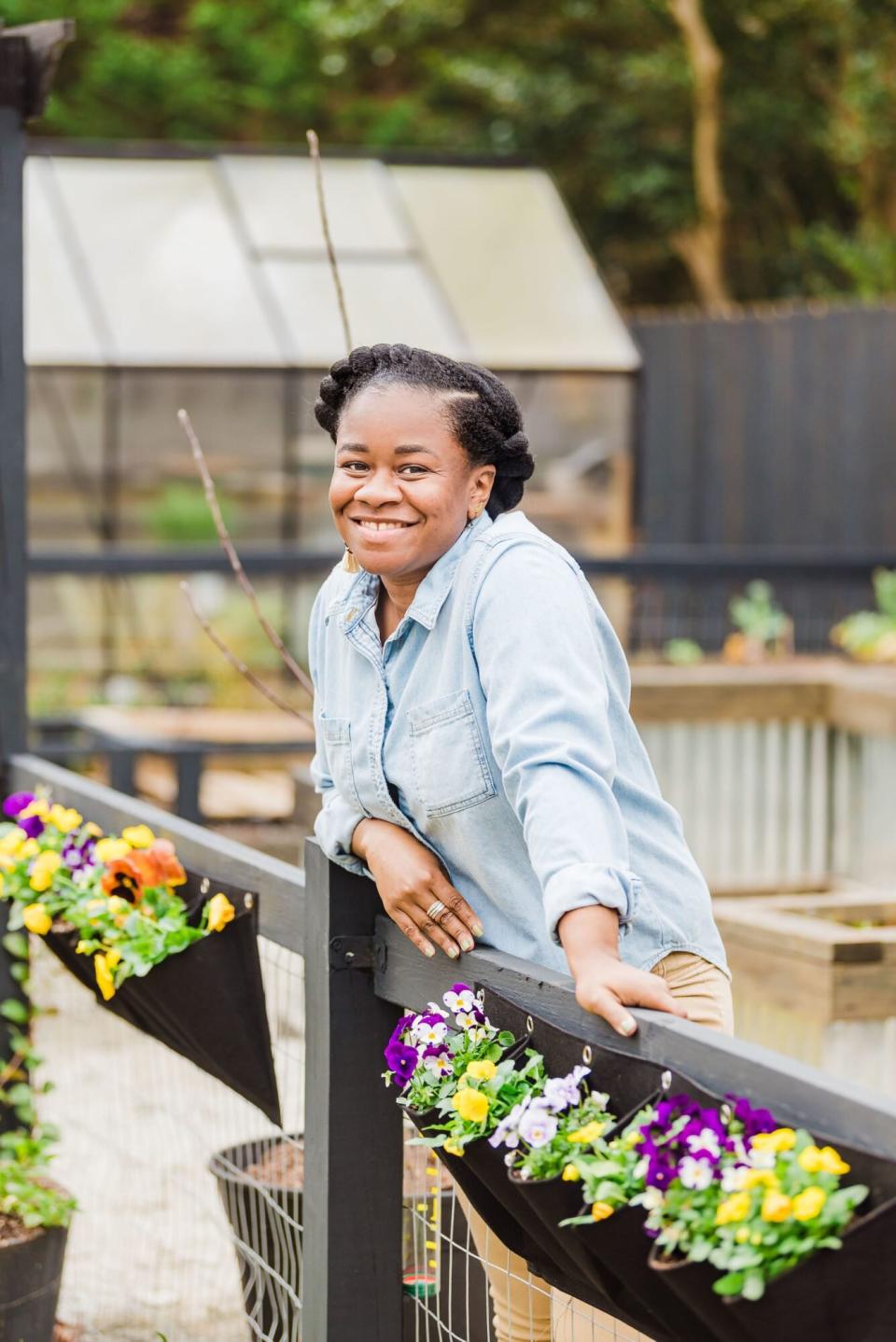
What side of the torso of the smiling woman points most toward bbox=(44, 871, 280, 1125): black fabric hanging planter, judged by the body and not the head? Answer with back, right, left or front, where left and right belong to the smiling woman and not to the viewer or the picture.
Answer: right

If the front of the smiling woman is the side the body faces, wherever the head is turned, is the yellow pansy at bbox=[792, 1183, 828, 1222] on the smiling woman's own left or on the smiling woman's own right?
on the smiling woman's own left

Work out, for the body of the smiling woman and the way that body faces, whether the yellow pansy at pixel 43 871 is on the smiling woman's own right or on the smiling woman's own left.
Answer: on the smiling woman's own right

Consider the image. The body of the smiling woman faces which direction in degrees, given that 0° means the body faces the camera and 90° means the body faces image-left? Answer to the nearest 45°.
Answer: approximately 45°

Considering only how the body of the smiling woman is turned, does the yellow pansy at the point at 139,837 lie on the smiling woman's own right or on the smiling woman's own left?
on the smiling woman's own right

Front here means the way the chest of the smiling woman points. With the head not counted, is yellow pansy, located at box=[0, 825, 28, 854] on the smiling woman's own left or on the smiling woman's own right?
on the smiling woman's own right

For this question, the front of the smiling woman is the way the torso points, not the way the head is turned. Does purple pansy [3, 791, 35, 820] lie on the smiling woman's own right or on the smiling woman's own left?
on the smiling woman's own right

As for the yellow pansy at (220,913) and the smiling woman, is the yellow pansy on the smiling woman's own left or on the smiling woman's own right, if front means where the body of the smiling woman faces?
on the smiling woman's own right

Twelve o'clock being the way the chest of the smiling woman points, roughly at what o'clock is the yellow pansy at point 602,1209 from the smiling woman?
The yellow pansy is roughly at 10 o'clock from the smiling woman.

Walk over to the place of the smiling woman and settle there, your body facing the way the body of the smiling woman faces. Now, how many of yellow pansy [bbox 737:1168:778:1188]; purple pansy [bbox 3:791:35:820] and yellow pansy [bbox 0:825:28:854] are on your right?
2

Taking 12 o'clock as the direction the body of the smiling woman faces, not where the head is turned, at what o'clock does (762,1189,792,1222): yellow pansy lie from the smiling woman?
The yellow pansy is roughly at 10 o'clock from the smiling woman.

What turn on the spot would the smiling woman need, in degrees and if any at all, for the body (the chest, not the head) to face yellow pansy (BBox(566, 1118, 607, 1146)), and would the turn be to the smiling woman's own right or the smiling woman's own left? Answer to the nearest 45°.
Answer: approximately 45° to the smiling woman's own left

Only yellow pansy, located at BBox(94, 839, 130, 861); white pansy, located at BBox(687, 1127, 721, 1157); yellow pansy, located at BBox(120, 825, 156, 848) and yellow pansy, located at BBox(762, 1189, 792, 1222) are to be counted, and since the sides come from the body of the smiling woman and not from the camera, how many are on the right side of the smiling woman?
2

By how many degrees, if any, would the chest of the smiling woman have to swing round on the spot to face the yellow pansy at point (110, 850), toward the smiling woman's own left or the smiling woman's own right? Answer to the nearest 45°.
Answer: approximately 90° to the smiling woman's own right
